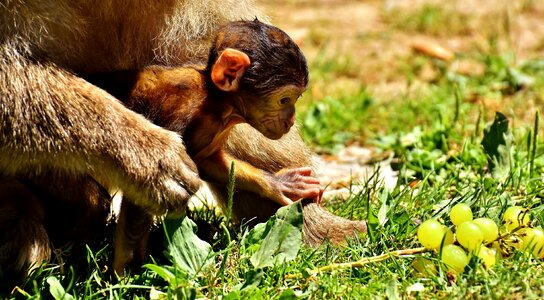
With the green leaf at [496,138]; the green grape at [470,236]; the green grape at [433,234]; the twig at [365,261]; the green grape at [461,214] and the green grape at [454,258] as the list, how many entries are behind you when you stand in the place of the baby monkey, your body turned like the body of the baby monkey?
0

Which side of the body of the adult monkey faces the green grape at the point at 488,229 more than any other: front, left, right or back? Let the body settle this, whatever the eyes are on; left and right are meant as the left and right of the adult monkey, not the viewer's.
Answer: front

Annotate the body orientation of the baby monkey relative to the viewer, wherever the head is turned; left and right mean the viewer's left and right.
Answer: facing to the right of the viewer

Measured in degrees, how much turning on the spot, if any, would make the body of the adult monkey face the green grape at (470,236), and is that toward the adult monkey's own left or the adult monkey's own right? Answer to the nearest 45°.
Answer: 0° — it already faces it

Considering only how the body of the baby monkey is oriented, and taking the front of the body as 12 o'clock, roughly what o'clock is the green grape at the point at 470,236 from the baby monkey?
The green grape is roughly at 1 o'clock from the baby monkey.

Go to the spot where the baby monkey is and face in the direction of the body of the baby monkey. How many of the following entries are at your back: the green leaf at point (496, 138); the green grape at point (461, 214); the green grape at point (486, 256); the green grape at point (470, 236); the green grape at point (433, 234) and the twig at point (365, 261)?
0

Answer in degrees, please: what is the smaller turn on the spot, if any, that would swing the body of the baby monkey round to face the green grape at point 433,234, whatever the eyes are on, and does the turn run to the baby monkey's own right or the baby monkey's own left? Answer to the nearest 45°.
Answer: approximately 45° to the baby monkey's own right

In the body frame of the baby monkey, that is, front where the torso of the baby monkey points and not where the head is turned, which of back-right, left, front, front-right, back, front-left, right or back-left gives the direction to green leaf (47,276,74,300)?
back-right

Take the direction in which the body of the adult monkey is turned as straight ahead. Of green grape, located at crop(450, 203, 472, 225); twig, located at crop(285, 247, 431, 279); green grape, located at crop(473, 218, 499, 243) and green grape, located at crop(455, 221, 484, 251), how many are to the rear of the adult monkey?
0

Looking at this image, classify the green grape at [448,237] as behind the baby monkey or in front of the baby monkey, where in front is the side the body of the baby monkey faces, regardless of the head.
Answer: in front

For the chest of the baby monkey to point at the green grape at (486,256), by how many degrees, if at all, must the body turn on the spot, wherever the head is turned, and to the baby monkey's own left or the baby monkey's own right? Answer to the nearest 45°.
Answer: approximately 45° to the baby monkey's own right

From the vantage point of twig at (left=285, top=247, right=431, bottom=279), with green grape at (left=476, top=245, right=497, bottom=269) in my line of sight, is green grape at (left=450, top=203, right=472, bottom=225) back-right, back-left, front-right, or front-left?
front-left

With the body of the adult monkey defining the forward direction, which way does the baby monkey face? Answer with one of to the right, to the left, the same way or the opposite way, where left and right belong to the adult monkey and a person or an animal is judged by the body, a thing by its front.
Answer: the same way

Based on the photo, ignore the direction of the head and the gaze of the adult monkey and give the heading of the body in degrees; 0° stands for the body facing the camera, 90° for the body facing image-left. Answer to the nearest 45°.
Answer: approximately 270°
